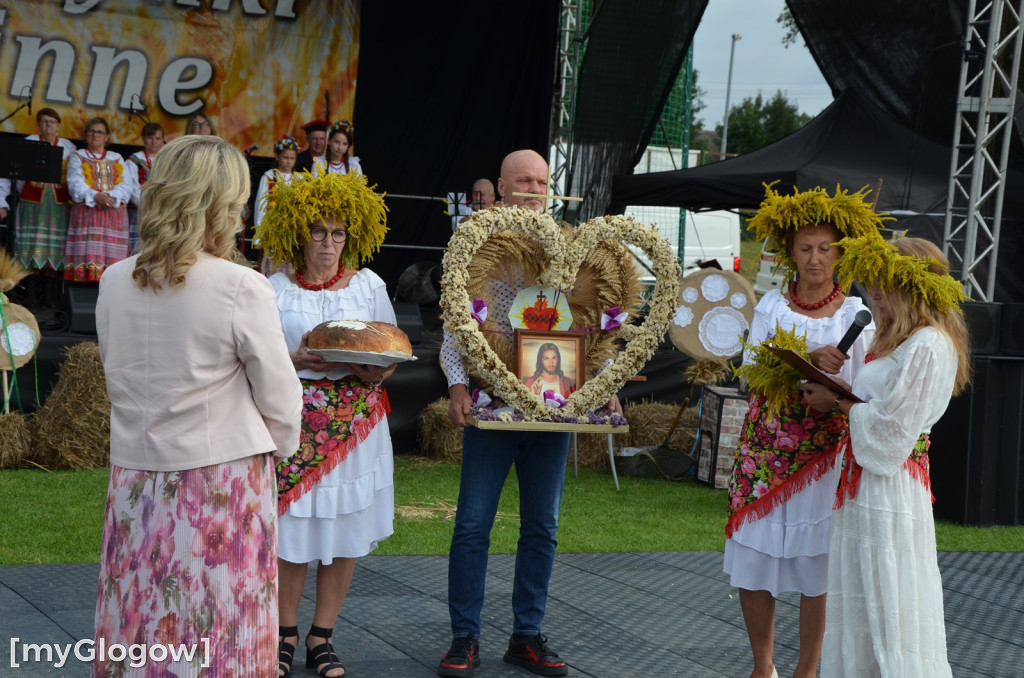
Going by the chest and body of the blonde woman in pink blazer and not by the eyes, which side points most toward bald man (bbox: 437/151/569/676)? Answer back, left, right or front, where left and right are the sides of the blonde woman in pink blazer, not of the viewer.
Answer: front

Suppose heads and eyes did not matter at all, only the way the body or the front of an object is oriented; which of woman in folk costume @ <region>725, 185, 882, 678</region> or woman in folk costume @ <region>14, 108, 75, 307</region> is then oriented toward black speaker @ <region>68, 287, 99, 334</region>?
woman in folk costume @ <region>14, 108, 75, 307</region>

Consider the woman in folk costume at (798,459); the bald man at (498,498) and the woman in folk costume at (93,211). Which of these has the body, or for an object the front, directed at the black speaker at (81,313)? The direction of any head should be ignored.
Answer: the woman in folk costume at (93,211)

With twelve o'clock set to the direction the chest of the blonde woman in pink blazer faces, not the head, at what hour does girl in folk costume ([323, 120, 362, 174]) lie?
The girl in folk costume is roughly at 11 o'clock from the blonde woman in pink blazer.

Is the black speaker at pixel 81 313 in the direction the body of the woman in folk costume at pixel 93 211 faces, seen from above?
yes

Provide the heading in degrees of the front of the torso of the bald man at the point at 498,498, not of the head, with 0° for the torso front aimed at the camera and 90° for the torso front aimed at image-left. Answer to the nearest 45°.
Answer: approximately 0°

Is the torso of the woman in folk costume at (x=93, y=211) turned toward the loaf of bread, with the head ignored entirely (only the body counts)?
yes

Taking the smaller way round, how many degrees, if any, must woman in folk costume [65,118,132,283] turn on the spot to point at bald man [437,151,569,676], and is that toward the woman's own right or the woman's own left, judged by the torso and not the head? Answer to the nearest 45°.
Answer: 0° — they already face them

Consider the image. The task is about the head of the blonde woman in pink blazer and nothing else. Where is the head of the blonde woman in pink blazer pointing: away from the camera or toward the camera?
away from the camera

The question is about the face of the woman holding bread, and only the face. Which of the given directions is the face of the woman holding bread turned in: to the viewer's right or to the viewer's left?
to the viewer's left

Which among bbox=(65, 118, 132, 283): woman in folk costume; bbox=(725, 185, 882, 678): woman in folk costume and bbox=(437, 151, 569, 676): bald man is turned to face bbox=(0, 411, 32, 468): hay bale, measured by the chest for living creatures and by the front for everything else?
bbox=(65, 118, 132, 283): woman in folk costume
